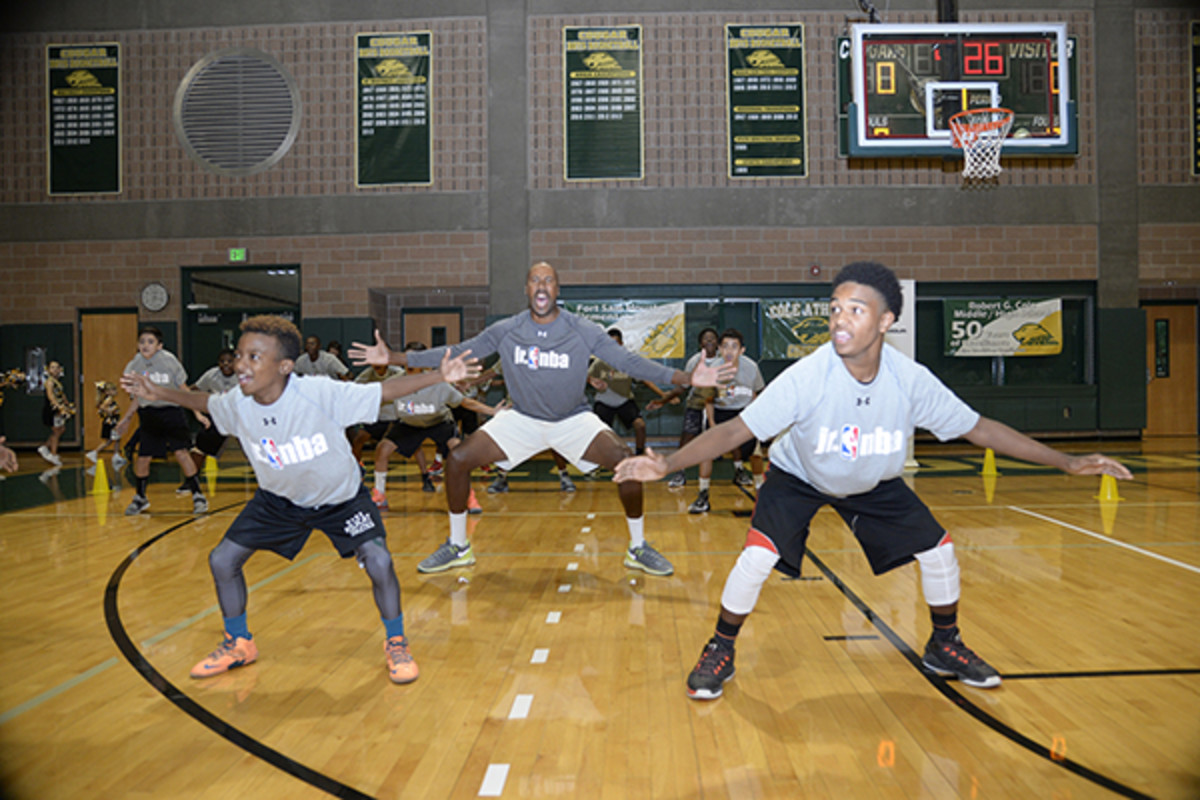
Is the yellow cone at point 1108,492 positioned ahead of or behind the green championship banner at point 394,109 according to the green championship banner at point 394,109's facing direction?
ahead

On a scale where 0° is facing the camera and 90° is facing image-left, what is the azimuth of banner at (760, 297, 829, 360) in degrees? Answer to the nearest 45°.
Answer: approximately 0°

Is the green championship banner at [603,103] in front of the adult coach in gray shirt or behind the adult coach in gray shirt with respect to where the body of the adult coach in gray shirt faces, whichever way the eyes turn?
behind

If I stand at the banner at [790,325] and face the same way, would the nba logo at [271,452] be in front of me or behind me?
in front

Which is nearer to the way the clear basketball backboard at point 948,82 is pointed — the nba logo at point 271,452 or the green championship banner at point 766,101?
the nba logo

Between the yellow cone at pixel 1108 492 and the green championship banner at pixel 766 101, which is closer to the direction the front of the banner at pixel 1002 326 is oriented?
the yellow cone

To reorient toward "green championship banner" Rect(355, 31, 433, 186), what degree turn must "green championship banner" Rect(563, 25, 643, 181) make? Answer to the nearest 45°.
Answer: approximately 90° to its right

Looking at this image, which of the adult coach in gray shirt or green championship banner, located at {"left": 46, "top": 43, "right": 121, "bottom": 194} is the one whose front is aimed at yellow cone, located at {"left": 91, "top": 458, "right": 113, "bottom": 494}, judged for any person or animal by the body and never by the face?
the green championship banner
